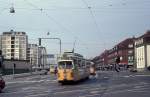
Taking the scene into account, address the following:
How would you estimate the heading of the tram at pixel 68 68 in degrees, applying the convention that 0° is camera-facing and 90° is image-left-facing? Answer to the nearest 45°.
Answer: approximately 45°
